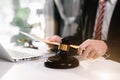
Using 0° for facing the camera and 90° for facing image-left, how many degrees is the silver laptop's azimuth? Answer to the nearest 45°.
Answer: approximately 225°
